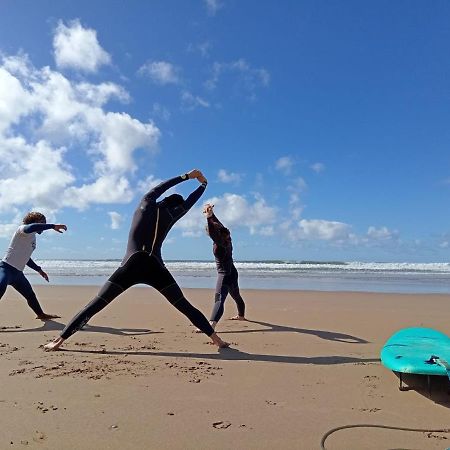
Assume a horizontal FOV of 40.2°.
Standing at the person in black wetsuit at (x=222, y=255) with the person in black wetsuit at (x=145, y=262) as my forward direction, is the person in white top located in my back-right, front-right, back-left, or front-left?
front-right

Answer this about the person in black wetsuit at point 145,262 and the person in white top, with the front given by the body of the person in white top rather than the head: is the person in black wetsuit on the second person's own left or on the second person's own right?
on the second person's own right

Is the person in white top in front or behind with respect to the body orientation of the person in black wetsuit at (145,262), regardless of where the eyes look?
in front

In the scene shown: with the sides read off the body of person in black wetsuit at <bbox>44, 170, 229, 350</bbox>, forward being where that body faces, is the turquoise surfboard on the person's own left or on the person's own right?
on the person's own right

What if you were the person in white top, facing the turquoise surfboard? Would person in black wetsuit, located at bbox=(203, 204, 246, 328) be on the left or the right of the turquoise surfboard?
left
